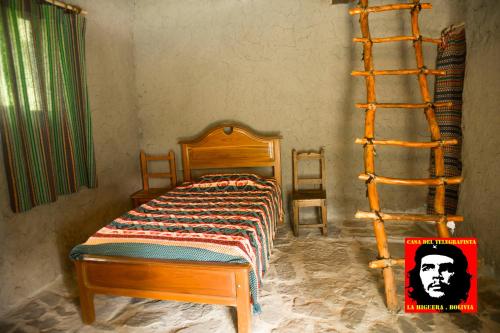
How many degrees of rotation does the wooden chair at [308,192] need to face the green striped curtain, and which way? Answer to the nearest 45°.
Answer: approximately 45° to its right

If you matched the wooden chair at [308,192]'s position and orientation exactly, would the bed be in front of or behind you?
in front

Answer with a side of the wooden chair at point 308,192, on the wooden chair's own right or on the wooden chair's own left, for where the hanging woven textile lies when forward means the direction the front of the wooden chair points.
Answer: on the wooden chair's own left

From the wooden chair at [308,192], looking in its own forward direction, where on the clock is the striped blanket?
The striped blanket is roughly at 1 o'clock from the wooden chair.

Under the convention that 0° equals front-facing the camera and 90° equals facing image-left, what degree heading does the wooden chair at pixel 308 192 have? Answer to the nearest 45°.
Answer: approximately 0°

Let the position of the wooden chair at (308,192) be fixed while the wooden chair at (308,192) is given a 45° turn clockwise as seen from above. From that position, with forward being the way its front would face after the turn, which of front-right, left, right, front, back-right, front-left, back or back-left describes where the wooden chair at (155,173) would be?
front-right
